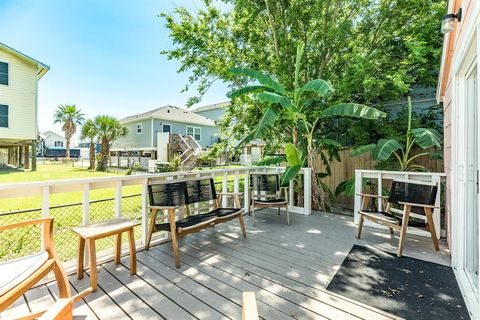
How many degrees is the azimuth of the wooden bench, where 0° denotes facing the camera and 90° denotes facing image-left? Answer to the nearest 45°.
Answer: approximately 315°

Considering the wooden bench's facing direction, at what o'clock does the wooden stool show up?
The wooden stool is roughly at 3 o'clock from the wooden bench.

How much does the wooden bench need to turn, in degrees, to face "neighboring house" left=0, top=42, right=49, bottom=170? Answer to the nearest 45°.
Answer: approximately 180°

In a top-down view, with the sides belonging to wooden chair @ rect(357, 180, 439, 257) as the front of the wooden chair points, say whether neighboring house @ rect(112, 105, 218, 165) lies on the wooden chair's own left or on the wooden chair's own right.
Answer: on the wooden chair's own right

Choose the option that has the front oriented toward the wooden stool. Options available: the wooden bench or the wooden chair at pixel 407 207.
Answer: the wooden chair

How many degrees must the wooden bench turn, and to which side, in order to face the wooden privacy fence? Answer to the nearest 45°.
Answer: approximately 90° to its left

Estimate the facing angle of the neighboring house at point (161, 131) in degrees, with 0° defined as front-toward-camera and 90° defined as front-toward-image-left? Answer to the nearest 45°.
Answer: approximately 315°

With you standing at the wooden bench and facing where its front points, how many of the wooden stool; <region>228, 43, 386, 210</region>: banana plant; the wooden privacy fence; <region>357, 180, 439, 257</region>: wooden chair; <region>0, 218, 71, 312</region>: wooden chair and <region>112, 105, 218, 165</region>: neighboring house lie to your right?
2

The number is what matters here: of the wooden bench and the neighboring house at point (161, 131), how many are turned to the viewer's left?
0

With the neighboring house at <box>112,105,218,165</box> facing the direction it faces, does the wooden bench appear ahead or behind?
ahead
